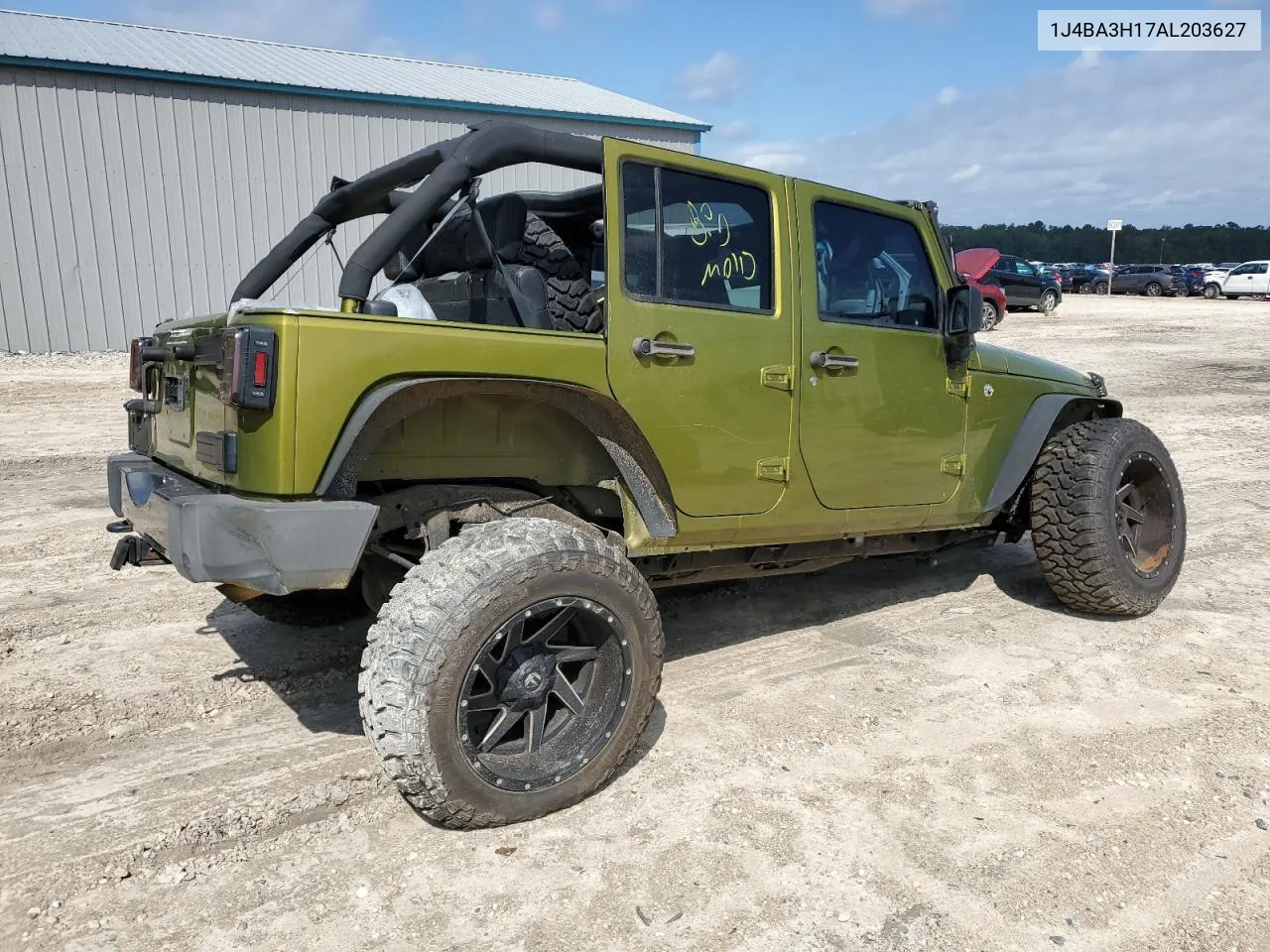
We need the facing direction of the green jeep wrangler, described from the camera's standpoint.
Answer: facing away from the viewer and to the right of the viewer

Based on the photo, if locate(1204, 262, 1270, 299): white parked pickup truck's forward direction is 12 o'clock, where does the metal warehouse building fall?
The metal warehouse building is roughly at 10 o'clock from the white parked pickup truck.

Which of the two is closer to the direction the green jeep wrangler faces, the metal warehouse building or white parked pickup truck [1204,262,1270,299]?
the white parked pickup truck

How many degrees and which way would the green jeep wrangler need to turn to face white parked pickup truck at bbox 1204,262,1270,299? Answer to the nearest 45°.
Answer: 0° — it already faces it

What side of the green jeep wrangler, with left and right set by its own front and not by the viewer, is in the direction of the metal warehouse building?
left

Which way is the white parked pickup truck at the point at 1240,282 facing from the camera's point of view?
to the viewer's left

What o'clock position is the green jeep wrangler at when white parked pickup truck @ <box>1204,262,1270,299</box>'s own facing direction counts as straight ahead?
The green jeep wrangler is roughly at 9 o'clock from the white parked pickup truck.

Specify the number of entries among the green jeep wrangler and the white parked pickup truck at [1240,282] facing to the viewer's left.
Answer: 1
